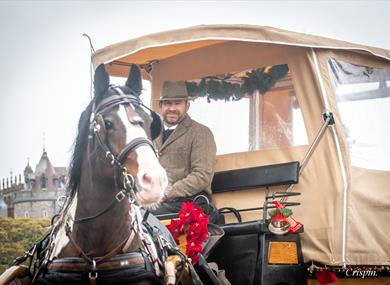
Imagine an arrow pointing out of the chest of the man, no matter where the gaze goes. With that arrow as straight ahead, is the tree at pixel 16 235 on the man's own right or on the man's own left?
on the man's own right

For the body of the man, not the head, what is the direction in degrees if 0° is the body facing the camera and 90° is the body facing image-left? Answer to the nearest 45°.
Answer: approximately 45°

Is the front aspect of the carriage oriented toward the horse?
yes

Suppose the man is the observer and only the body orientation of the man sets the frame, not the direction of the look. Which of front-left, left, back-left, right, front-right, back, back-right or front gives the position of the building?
right

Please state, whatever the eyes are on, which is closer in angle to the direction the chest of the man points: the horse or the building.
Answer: the horse
